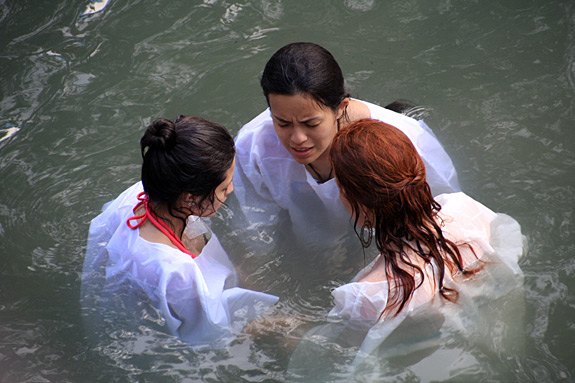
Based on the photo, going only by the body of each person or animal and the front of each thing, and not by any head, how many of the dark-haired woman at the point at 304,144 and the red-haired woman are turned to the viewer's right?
0

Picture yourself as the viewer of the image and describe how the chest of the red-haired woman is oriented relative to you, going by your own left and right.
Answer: facing away from the viewer and to the left of the viewer

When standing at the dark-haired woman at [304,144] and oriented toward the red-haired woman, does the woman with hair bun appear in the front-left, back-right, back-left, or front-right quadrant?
front-right

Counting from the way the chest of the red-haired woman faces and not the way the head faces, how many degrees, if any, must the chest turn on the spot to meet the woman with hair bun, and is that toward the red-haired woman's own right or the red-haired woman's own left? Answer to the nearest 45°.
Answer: approximately 45° to the red-haired woman's own left

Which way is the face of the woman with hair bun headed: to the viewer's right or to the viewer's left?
to the viewer's right

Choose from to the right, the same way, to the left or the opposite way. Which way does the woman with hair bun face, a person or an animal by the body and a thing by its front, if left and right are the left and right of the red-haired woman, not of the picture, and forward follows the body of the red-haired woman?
to the right

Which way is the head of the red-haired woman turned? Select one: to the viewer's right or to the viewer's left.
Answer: to the viewer's left

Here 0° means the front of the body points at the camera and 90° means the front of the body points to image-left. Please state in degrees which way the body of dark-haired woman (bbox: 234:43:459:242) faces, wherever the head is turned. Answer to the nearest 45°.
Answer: approximately 45°

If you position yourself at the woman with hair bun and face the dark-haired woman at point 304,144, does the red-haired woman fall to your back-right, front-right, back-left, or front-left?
front-right

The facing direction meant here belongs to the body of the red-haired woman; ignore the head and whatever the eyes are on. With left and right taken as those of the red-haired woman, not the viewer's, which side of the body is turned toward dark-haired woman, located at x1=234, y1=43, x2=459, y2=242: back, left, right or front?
front

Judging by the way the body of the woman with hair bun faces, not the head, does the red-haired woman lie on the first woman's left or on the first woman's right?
on the first woman's right

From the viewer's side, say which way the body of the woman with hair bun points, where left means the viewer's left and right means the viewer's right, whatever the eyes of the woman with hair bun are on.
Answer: facing away from the viewer and to the right of the viewer

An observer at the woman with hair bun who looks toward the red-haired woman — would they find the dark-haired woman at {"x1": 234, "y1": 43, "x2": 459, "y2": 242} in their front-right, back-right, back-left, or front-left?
front-left

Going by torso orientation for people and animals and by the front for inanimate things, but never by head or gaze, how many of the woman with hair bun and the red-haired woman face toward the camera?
0

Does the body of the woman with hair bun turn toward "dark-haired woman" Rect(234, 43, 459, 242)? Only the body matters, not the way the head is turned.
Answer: yes
